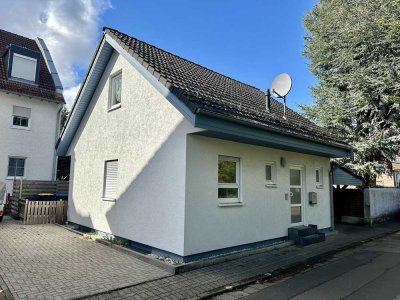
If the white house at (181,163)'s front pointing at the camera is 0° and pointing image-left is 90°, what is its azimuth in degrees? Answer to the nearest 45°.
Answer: approximately 315°

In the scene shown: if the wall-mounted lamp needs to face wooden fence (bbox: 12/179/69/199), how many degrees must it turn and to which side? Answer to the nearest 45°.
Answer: approximately 135° to its right

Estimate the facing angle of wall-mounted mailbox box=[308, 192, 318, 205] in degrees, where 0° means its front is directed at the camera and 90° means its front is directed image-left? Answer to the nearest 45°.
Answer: approximately 315°

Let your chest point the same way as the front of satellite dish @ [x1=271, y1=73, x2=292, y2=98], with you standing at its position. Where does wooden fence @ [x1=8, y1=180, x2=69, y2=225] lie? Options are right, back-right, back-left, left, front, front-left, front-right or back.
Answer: front-right

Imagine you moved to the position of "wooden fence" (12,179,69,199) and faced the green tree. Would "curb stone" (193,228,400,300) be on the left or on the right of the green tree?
right

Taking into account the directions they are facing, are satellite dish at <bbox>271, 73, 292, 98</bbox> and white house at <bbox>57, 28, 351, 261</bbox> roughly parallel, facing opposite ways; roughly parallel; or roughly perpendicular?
roughly perpendicular

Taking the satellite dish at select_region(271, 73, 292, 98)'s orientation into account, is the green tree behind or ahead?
behind

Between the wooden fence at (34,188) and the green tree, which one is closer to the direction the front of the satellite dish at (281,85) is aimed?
the wooden fence

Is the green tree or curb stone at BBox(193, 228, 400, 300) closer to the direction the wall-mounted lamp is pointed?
the curb stone

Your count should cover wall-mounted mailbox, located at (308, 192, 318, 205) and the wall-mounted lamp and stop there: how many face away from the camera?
0

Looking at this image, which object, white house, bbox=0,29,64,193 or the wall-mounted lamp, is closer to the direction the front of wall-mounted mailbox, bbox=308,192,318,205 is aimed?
the wall-mounted lamp

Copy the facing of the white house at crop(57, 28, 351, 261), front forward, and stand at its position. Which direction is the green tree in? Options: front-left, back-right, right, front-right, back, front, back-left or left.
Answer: left

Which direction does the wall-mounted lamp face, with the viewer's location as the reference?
facing the viewer and to the right of the viewer

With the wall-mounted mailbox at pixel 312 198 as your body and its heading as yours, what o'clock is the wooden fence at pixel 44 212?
The wooden fence is roughly at 4 o'clock from the wall-mounted mailbox.

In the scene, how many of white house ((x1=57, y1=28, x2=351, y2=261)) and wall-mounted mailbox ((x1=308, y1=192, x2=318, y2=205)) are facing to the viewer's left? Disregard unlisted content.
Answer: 0

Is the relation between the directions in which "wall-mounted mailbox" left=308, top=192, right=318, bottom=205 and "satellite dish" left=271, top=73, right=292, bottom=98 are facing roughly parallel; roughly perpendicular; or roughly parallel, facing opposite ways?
roughly perpendicular
